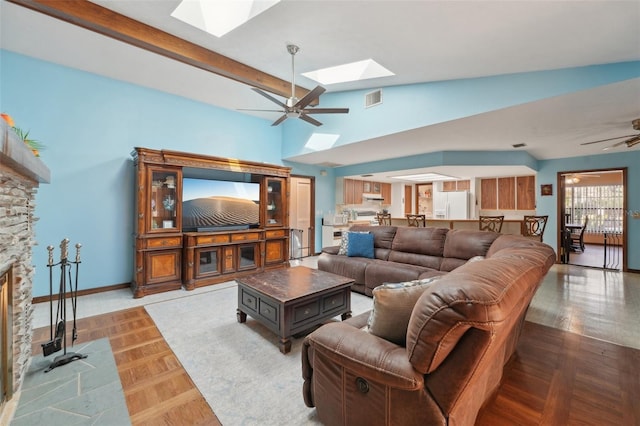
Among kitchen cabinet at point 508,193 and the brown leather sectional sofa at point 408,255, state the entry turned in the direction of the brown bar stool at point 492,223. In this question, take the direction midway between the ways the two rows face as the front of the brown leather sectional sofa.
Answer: the kitchen cabinet

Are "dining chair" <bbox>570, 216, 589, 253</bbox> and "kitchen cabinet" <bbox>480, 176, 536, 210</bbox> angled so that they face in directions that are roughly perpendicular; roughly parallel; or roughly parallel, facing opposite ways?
roughly perpendicular

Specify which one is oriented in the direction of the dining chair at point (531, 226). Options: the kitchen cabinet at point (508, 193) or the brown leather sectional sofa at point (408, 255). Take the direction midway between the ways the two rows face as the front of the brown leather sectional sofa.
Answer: the kitchen cabinet

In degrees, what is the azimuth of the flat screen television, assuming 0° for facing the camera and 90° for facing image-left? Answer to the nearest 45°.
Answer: approximately 315°

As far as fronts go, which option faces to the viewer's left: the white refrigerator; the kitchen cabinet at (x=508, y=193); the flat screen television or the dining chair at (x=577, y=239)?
the dining chair

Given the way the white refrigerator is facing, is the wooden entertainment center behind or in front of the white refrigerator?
in front

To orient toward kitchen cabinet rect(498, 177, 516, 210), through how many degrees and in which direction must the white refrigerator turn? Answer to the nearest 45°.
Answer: approximately 90° to its left

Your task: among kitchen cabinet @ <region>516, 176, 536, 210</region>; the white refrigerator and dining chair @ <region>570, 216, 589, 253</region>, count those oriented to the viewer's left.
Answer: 1

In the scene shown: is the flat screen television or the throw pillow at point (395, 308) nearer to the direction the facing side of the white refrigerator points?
the throw pillow

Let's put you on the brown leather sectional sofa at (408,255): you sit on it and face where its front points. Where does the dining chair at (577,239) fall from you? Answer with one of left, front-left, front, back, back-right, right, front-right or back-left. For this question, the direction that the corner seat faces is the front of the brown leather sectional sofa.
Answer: back

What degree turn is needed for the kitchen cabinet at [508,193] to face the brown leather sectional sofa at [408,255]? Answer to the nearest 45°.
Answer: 0° — it already faces it

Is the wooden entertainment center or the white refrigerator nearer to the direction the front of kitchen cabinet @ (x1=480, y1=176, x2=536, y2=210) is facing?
the wooden entertainment center
